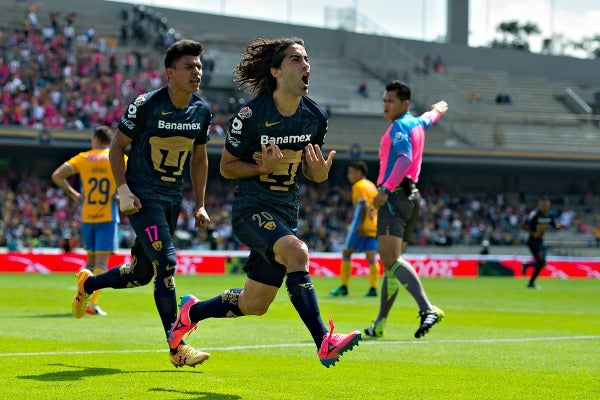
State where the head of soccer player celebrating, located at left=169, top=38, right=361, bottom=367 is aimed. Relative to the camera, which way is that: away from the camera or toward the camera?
toward the camera

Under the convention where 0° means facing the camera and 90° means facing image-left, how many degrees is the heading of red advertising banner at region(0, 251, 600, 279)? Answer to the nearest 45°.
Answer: approximately 0°

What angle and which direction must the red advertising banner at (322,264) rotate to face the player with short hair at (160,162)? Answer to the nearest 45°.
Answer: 0° — it already faces them

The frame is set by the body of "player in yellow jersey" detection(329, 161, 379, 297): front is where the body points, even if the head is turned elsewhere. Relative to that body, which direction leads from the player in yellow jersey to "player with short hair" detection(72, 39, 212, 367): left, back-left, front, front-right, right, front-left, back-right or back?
left

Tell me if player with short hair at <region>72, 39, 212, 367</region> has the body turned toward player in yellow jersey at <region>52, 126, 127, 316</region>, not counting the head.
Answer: no

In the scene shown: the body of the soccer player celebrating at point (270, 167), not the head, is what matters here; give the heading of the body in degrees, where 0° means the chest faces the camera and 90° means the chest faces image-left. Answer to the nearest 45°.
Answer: approximately 315°

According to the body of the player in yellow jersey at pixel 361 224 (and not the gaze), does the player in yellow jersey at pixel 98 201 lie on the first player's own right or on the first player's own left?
on the first player's own left

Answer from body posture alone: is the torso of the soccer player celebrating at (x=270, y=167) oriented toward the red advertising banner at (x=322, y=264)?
no

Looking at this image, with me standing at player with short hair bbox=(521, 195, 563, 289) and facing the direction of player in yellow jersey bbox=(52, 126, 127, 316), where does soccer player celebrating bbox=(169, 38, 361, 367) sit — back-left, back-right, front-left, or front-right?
front-left

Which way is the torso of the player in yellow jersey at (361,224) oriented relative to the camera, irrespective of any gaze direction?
to the viewer's left

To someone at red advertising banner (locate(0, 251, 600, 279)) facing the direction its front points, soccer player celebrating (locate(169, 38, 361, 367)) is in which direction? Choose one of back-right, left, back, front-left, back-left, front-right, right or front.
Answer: front

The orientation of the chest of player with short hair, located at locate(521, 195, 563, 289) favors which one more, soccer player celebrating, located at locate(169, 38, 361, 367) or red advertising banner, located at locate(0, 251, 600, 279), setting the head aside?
the soccer player celebrating

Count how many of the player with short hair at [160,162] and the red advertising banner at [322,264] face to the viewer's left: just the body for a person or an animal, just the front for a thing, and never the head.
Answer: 0

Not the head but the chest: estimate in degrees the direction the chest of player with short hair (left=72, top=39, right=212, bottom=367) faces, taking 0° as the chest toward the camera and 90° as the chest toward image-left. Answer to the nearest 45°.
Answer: approximately 315°

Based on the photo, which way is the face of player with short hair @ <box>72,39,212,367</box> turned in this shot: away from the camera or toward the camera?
toward the camera
